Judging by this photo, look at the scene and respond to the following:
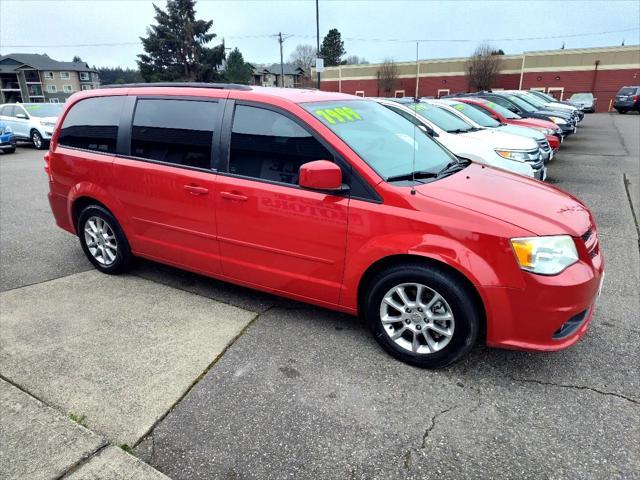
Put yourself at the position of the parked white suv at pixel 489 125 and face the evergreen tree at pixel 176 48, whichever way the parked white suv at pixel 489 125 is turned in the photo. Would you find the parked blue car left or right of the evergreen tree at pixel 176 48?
left

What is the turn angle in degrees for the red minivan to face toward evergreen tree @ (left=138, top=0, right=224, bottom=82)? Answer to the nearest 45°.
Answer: approximately 135° to its left

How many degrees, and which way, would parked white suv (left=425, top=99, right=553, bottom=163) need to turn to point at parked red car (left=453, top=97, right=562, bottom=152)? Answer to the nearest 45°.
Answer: approximately 135° to its left

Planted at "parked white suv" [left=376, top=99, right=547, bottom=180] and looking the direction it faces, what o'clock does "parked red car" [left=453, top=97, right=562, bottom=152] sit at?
The parked red car is roughly at 8 o'clock from the parked white suv.

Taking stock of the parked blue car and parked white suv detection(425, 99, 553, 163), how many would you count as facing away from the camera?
0

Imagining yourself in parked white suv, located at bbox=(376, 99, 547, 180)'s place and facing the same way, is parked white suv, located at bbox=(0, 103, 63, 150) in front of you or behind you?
behind

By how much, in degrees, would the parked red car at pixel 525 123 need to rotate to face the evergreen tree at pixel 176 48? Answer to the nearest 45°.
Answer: approximately 180°
